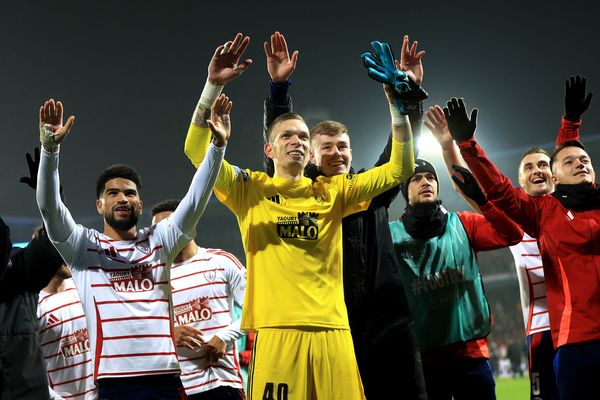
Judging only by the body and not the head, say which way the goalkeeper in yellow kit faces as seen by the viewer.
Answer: toward the camera

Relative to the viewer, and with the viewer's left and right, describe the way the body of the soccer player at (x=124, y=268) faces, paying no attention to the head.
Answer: facing the viewer

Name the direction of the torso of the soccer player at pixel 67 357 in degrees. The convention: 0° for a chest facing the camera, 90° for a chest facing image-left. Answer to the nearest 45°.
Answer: approximately 315°

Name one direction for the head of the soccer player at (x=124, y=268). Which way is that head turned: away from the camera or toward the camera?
toward the camera

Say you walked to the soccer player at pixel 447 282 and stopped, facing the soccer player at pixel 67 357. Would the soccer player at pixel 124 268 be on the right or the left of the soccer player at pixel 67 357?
left

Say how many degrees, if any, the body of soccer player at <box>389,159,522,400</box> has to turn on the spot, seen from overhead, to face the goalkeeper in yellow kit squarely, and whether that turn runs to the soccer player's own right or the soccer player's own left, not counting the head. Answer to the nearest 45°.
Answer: approximately 45° to the soccer player's own right

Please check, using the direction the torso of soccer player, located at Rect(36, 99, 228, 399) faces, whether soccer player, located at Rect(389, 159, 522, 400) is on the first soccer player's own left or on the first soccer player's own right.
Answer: on the first soccer player's own left

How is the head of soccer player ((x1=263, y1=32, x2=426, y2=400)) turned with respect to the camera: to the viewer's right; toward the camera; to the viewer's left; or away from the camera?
toward the camera

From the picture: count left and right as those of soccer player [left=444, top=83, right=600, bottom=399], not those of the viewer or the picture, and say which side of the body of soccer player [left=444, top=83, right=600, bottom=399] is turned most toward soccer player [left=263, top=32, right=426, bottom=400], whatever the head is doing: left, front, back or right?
right

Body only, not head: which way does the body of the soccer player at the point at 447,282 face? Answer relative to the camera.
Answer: toward the camera

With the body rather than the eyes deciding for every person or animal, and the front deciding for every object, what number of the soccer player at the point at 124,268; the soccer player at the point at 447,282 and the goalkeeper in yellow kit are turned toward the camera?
3
